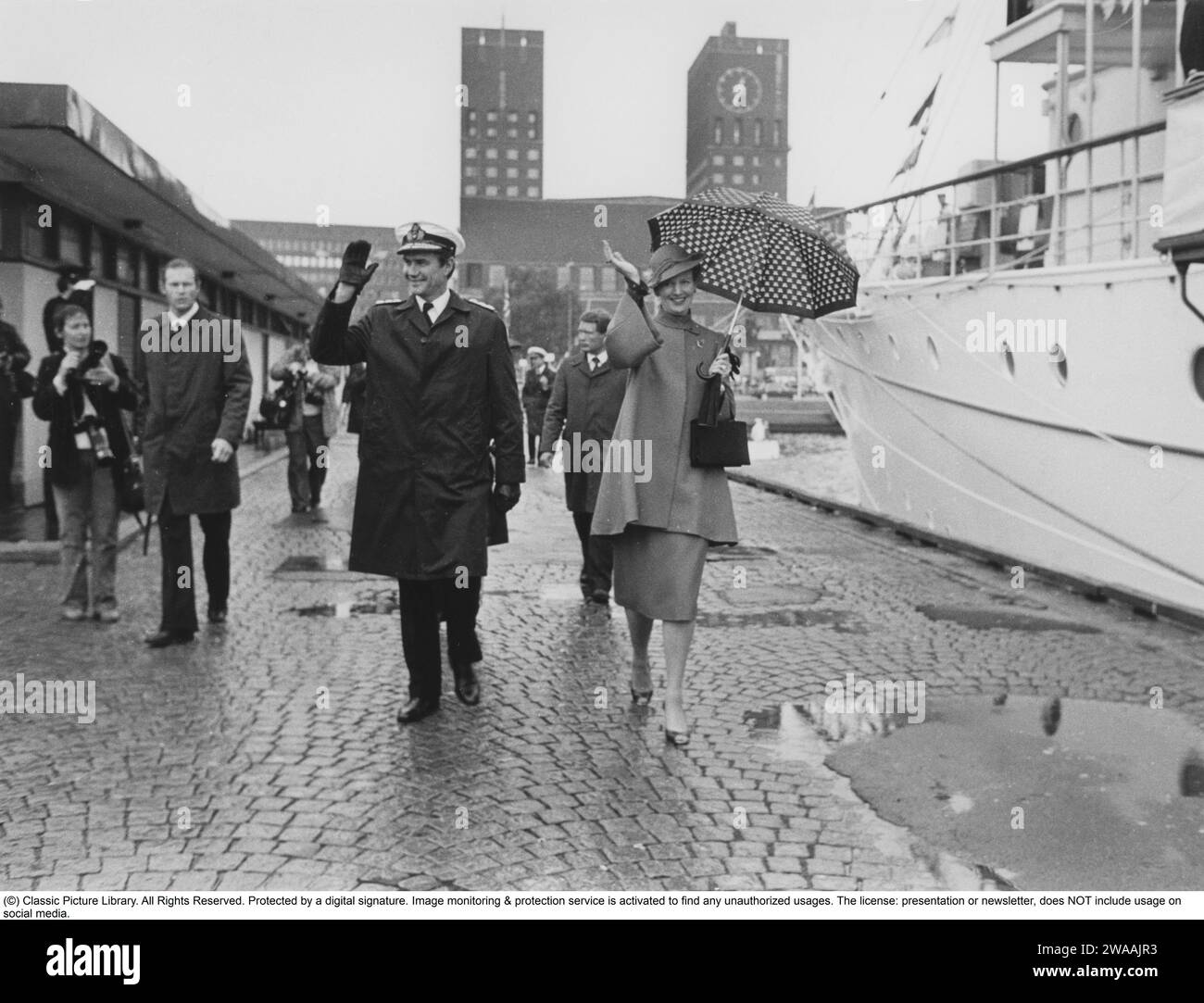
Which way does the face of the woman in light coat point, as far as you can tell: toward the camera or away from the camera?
toward the camera

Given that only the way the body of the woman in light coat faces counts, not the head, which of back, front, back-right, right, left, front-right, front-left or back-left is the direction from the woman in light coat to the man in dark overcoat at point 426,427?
right

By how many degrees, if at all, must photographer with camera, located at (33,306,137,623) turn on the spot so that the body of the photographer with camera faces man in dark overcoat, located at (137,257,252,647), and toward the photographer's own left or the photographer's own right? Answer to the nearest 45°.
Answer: approximately 45° to the photographer's own left

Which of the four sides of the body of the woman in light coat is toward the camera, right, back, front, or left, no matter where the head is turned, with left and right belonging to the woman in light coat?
front

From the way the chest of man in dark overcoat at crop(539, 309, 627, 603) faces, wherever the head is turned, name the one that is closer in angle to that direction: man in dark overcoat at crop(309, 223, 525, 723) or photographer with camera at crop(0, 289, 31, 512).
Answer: the man in dark overcoat

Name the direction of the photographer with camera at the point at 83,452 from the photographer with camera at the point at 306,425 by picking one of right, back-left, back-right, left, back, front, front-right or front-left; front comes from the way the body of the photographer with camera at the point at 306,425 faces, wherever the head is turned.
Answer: front

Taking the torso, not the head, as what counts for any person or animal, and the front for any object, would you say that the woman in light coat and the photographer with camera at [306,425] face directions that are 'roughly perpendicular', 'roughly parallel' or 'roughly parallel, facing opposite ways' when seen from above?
roughly parallel

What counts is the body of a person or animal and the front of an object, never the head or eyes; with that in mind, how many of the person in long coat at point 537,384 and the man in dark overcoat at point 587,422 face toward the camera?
2

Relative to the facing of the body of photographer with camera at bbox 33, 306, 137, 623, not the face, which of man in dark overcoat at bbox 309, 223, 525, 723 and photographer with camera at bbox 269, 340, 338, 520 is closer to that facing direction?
the man in dark overcoat

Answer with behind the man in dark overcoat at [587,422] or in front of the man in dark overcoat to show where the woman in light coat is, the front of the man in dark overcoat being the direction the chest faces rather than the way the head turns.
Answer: in front

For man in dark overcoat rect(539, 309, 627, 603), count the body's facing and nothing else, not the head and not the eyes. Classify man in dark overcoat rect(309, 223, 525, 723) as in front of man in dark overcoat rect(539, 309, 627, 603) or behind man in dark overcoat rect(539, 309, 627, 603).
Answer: in front

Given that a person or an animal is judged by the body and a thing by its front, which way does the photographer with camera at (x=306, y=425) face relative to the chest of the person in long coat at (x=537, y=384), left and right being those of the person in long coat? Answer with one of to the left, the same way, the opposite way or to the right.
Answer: the same way

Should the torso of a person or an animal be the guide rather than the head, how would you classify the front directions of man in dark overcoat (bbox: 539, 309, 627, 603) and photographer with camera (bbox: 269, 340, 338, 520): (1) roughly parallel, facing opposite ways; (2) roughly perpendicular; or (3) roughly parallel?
roughly parallel

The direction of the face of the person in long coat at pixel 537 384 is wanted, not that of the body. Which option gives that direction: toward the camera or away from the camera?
toward the camera

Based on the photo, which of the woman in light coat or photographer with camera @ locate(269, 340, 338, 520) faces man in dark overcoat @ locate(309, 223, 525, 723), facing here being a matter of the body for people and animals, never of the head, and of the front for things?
the photographer with camera

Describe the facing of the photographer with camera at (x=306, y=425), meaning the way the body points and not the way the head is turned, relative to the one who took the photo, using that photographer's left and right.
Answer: facing the viewer

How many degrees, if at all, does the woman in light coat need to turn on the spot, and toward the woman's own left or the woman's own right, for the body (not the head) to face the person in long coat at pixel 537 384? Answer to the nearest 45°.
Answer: approximately 180°

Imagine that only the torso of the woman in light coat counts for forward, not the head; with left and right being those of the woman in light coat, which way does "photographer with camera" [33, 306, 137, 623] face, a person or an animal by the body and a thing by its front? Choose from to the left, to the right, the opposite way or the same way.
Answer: the same way

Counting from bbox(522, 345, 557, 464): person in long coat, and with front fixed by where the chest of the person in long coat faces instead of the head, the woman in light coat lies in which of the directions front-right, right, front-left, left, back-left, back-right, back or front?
front

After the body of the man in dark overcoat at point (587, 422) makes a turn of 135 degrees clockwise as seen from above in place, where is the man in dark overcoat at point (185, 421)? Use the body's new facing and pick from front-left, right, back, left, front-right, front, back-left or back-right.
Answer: left

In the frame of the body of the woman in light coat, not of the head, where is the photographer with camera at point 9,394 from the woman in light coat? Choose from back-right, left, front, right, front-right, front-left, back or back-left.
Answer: back-right
